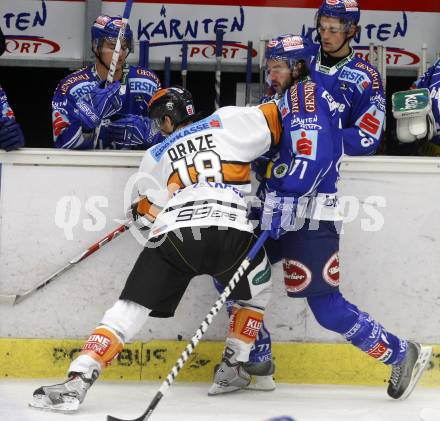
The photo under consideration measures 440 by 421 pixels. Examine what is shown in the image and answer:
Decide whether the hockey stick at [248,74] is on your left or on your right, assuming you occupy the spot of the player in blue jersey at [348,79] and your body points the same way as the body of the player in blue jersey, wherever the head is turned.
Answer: on your right

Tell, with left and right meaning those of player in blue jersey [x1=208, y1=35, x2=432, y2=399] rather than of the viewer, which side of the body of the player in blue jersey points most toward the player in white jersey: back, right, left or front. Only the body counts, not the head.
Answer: front

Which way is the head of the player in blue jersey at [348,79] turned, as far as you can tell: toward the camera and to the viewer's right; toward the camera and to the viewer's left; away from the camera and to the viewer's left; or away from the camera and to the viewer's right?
toward the camera and to the viewer's left

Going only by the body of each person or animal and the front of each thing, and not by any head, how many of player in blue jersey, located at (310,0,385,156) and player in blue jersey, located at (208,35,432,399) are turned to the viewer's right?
0

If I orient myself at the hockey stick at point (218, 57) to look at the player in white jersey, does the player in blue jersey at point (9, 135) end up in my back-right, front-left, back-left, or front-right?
front-right

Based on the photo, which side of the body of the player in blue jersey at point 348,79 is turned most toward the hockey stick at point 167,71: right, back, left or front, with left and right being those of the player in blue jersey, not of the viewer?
right

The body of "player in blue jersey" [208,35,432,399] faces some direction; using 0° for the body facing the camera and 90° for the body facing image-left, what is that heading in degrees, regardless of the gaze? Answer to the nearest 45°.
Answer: approximately 90°

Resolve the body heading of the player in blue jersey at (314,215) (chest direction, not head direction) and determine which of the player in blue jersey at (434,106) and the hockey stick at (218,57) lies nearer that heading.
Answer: the hockey stick

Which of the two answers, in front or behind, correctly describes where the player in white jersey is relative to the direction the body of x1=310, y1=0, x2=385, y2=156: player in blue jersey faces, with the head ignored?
in front

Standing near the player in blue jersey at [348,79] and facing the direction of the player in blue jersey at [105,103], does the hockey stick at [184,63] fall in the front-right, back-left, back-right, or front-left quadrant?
front-right

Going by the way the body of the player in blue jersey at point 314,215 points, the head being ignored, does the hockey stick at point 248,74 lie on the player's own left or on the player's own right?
on the player's own right

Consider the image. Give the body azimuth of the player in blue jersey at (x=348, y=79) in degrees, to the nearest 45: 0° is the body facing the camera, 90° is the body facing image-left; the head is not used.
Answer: approximately 45°

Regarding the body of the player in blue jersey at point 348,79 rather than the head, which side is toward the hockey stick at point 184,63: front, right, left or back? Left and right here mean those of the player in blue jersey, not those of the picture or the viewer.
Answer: right
